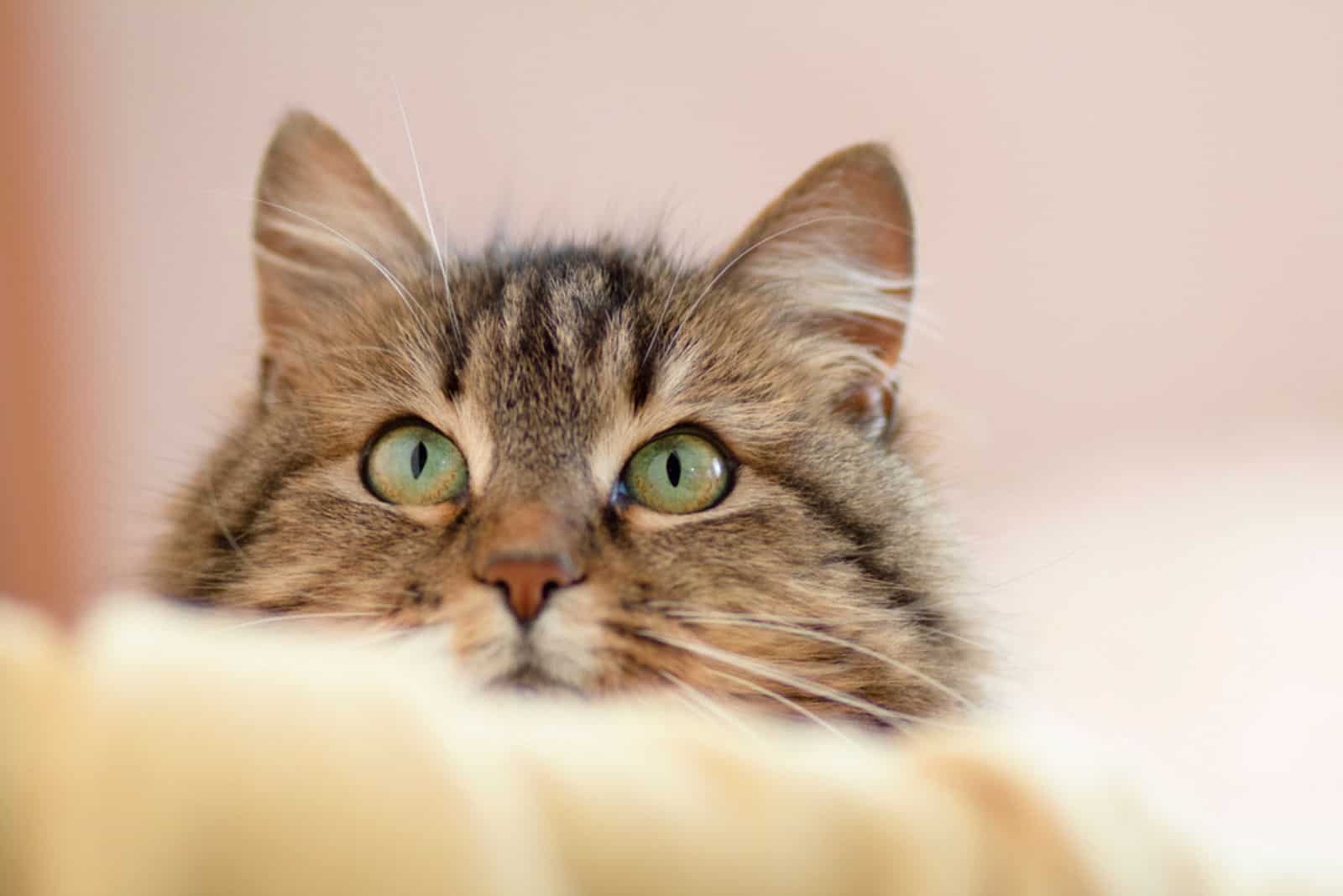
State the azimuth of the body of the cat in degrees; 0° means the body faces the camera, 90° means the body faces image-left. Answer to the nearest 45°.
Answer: approximately 0°
